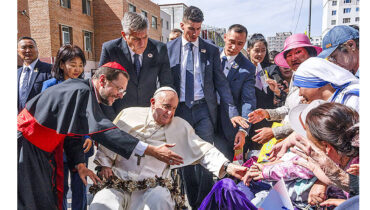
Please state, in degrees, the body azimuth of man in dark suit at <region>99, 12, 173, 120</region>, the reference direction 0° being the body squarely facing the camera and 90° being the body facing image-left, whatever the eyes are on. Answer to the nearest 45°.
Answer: approximately 0°

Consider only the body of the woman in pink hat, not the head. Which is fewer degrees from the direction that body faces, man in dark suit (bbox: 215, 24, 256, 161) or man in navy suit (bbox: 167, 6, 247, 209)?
the man in navy suit

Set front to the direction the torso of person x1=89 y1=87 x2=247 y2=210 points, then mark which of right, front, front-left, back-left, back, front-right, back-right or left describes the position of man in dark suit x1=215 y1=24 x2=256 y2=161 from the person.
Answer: back-left

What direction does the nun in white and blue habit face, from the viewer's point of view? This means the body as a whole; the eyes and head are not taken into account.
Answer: to the viewer's left

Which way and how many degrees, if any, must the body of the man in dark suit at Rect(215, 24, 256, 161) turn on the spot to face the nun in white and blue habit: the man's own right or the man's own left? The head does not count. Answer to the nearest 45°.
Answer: approximately 45° to the man's own left

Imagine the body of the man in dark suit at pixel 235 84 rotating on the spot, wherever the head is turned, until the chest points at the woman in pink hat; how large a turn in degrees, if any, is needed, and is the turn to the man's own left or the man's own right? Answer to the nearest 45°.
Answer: approximately 90° to the man's own left

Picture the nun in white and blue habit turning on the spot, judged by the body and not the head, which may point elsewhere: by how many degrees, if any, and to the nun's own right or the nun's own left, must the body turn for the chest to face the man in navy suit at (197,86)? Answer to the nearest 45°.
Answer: approximately 45° to the nun's own right

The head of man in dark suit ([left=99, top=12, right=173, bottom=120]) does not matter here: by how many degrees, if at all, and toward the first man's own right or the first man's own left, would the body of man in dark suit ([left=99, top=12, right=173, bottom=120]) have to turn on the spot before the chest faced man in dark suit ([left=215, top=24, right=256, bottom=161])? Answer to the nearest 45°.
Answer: approximately 90° to the first man's own left
